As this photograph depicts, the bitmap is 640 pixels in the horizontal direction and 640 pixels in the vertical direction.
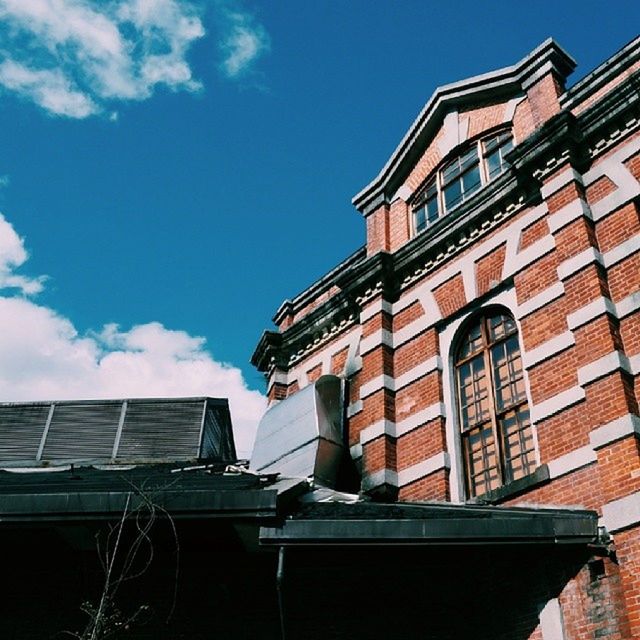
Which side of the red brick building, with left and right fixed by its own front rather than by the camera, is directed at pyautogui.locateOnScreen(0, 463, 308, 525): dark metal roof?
front

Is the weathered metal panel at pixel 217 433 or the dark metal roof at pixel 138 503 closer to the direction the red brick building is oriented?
the dark metal roof

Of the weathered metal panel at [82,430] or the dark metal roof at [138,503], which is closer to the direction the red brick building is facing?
the dark metal roof

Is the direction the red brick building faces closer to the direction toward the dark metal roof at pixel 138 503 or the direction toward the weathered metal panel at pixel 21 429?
the dark metal roof

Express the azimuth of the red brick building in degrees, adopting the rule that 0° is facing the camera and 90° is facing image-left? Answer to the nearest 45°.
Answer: approximately 45°

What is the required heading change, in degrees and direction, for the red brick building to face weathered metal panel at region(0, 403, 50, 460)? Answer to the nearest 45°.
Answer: approximately 45° to its right

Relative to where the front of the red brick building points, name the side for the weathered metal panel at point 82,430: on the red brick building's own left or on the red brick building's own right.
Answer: on the red brick building's own right

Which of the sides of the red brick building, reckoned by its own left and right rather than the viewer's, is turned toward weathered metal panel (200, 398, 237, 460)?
right
